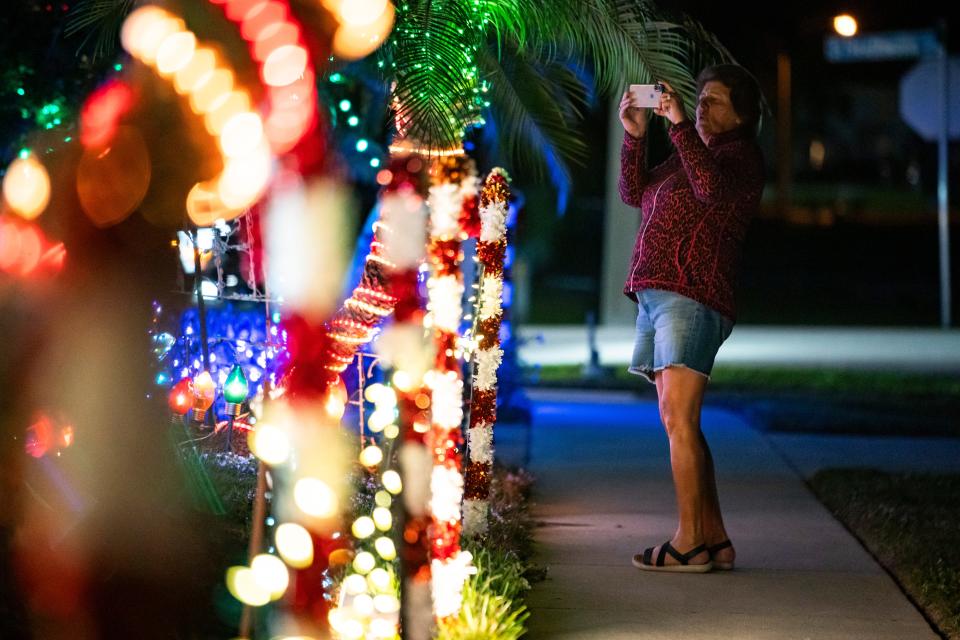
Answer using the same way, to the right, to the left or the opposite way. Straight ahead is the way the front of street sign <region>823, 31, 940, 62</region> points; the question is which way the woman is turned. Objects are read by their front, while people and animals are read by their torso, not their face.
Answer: to the right

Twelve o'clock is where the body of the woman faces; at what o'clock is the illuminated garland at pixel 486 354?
The illuminated garland is roughly at 12 o'clock from the woman.

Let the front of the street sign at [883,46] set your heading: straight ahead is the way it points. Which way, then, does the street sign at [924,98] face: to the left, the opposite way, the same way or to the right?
the opposite way

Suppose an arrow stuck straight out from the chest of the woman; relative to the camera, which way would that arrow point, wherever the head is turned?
to the viewer's left

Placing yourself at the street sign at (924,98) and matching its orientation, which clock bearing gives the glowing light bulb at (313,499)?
The glowing light bulb is roughly at 6 o'clock from the street sign.

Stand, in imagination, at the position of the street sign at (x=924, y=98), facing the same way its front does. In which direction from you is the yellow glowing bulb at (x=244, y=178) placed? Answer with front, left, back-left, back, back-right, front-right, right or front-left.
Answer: back

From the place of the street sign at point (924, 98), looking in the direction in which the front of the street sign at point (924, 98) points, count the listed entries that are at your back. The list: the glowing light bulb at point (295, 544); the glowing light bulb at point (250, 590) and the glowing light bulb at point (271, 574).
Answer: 3

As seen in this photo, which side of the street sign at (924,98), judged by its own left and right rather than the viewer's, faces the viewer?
back

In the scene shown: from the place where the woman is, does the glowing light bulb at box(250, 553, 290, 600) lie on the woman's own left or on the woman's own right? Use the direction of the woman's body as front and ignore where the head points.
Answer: on the woman's own left

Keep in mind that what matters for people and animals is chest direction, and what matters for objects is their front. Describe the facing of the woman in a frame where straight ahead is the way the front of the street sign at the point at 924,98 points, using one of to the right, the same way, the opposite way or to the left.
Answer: to the left

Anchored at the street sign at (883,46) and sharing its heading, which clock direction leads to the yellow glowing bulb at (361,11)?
The yellow glowing bulb is roughly at 12 o'clock from the street sign.

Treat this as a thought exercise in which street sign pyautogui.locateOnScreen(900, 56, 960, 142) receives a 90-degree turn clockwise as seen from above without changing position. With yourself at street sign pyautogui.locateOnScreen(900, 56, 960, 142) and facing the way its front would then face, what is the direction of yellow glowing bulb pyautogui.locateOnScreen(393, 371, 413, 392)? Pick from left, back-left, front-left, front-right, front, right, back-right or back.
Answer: right

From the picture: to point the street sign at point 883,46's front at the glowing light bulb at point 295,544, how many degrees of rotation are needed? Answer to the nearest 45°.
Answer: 0° — it already faces it
